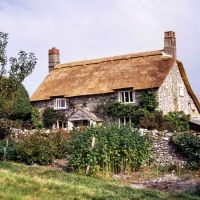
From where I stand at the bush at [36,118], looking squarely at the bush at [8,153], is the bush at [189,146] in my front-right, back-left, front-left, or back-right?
front-left

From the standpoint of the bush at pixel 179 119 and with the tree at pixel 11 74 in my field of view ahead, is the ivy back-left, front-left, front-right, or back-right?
front-right

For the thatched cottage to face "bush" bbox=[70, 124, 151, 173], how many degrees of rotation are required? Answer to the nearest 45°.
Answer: approximately 45° to its left

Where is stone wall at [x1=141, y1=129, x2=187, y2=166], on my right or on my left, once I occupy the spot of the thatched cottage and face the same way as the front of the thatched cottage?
on my left

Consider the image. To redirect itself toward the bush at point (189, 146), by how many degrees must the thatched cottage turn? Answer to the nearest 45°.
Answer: approximately 45° to its left

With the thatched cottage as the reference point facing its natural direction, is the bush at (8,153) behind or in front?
in front

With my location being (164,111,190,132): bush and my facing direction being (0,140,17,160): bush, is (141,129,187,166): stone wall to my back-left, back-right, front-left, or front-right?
front-left

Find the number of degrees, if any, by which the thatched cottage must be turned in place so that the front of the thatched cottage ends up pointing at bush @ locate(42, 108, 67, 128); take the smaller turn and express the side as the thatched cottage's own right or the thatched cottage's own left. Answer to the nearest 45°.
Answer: approximately 45° to the thatched cottage's own right

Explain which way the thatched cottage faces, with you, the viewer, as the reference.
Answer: facing the viewer and to the left of the viewer
